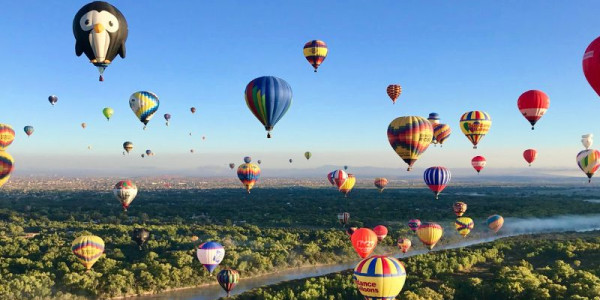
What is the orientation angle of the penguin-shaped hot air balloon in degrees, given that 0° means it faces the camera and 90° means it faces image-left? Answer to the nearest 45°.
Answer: approximately 0°

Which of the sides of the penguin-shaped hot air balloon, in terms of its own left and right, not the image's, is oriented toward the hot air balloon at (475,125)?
left

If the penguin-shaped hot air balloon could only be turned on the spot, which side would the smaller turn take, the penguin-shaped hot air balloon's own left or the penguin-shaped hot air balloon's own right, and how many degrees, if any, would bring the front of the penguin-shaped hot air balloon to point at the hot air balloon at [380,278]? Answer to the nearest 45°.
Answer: approximately 90° to the penguin-shaped hot air balloon's own left

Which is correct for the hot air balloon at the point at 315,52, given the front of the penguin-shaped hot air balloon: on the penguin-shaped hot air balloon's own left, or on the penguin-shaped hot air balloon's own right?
on the penguin-shaped hot air balloon's own left

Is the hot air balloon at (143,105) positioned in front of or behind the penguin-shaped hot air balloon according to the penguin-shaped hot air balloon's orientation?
behind

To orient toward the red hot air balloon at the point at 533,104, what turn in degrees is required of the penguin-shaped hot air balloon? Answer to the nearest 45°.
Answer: approximately 90° to its left

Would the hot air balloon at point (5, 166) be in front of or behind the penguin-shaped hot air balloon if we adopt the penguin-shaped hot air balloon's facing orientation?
behind

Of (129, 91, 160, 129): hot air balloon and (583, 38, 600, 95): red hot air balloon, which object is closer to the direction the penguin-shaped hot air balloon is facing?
the red hot air balloon

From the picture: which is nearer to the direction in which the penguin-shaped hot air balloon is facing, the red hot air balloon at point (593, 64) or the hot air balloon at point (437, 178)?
the red hot air balloon
